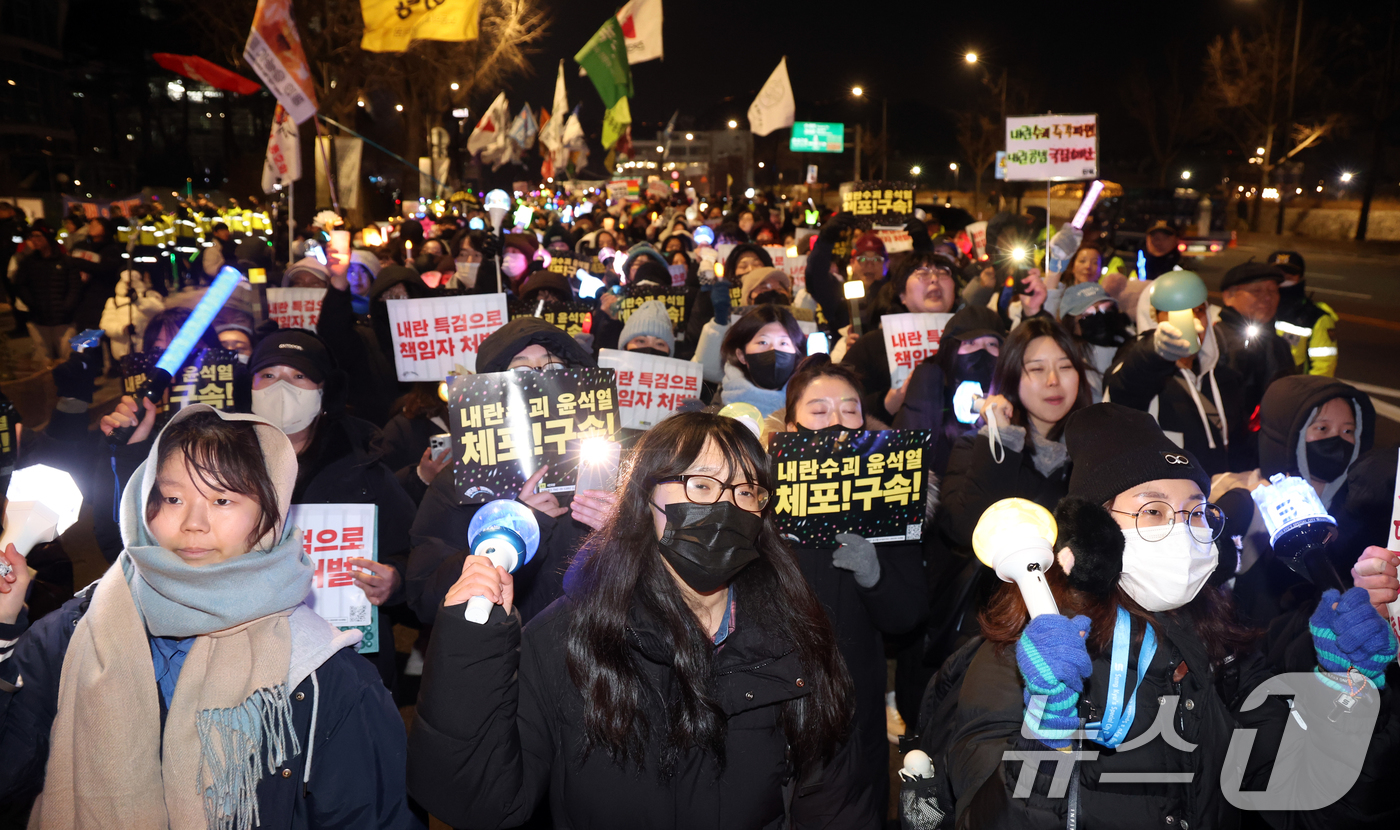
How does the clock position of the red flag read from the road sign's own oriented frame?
The red flag is roughly at 1 o'clock from the road sign.

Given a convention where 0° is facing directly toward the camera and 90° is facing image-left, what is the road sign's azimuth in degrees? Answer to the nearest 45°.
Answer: approximately 0°

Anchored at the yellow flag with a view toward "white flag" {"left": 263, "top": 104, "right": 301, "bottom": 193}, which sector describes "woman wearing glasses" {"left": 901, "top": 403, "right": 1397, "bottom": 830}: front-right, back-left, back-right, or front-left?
back-left

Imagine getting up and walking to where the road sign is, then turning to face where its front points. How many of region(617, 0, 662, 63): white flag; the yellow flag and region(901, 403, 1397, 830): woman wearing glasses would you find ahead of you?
3

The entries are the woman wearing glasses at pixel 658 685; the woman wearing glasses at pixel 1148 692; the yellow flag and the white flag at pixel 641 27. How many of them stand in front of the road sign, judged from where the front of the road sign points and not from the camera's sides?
4

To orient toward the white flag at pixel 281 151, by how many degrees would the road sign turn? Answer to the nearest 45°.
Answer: approximately 45° to its right

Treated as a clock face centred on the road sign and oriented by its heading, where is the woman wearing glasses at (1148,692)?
The woman wearing glasses is roughly at 12 o'clock from the road sign.

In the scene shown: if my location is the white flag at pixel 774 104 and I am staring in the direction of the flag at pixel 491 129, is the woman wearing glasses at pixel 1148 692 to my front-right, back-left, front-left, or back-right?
back-left
